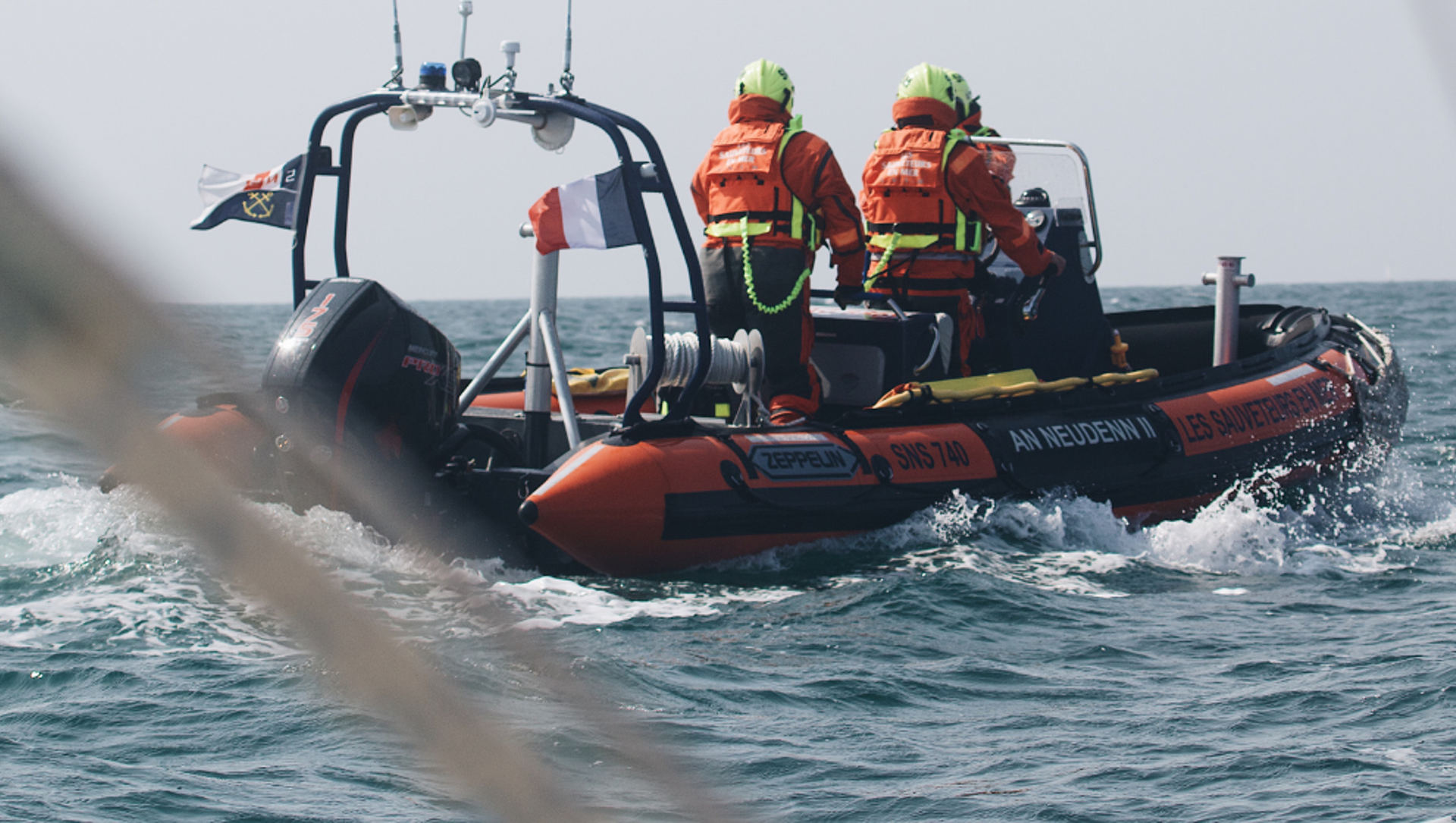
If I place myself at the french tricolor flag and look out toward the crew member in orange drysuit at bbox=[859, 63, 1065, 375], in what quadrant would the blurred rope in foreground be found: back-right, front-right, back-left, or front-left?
back-right

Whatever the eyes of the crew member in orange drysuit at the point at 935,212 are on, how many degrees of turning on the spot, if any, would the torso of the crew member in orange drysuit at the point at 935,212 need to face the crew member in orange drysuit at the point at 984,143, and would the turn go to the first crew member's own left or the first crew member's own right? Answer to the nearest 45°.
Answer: approximately 45° to the first crew member's own left

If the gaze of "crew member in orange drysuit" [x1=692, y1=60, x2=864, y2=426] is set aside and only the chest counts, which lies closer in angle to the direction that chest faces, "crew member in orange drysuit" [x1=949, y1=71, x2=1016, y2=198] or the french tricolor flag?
the crew member in orange drysuit

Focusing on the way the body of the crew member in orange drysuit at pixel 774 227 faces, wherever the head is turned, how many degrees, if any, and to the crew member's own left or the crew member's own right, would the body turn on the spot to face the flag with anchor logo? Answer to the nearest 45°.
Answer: approximately 135° to the crew member's own left

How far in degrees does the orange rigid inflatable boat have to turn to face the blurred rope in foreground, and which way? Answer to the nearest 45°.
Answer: approximately 135° to its right

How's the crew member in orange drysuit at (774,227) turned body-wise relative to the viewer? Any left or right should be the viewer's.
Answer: facing away from the viewer and to the right of the viewer

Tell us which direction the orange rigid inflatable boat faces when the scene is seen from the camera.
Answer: facing away from the viewer and to the right of the viewer

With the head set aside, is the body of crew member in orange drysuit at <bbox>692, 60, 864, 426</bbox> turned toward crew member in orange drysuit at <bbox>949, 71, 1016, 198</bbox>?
yes

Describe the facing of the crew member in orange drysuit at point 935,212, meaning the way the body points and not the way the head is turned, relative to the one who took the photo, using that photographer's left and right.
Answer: facing away from the viewer and to the right of the viewer

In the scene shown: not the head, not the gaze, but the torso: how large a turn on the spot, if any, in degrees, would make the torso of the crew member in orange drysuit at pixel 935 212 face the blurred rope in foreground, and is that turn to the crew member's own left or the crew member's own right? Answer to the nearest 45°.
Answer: approximately 135° to the crew member's own right
